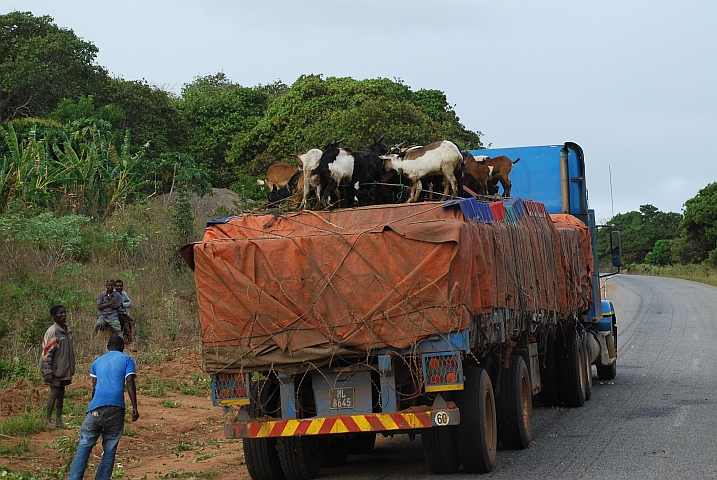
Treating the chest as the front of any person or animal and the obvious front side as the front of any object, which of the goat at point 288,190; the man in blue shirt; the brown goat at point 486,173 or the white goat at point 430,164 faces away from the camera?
the man in blue shirt

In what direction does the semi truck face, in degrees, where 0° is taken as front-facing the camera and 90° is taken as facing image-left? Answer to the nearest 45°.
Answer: approximately 225°

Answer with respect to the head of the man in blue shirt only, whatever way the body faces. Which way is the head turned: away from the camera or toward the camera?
away from the camera

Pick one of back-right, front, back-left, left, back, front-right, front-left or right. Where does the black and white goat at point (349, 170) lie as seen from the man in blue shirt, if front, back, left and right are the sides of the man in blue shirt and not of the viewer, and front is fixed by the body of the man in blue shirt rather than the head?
right

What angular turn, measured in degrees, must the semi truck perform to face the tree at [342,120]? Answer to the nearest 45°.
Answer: approximately 45° to its left

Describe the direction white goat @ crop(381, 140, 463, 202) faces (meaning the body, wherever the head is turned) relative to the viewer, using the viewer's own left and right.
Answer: facing to the left of the viewer

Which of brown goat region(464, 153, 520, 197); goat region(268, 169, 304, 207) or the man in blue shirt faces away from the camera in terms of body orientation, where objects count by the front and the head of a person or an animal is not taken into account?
the man in blue shirt

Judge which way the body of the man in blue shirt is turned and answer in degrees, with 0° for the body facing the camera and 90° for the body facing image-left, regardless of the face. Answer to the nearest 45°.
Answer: approximately 180°

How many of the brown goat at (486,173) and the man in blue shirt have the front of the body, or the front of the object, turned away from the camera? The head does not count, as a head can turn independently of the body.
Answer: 1

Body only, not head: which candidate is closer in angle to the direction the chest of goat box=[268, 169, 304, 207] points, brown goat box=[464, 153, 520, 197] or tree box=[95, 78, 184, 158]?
the tree

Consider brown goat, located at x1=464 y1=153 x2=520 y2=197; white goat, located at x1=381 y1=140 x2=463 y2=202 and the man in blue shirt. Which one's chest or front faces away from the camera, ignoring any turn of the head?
the man in blue shirt
